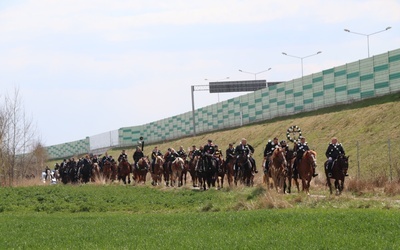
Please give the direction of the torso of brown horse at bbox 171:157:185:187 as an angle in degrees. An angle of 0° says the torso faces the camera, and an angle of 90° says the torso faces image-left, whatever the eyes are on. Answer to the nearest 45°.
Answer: approximately 315°

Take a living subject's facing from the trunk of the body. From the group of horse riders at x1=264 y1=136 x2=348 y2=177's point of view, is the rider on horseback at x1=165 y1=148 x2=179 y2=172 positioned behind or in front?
behind

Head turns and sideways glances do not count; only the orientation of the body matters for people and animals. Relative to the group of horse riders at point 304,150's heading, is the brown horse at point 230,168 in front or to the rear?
to the rear

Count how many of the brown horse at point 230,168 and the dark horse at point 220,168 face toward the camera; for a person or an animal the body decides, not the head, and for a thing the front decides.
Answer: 2
